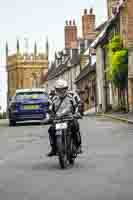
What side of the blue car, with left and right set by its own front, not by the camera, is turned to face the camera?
back

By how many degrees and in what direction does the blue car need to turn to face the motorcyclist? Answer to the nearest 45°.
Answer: approximately 180°
